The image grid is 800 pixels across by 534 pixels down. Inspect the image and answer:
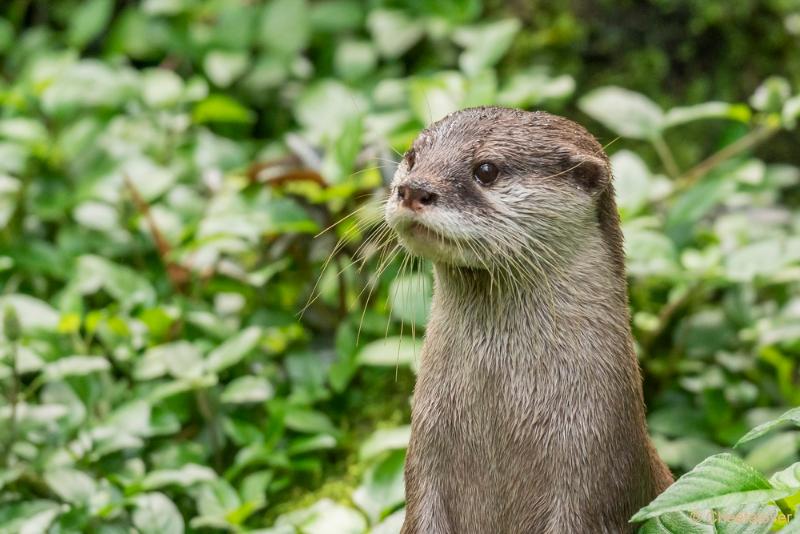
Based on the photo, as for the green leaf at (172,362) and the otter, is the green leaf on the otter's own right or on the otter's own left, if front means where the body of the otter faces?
on the otter's own right

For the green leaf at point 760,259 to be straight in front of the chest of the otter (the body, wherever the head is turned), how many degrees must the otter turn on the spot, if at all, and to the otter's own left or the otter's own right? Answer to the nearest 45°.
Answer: approximately 180°

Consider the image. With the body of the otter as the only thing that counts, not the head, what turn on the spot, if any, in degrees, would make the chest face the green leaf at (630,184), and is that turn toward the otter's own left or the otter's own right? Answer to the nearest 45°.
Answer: approximately 135° to the otter's own right

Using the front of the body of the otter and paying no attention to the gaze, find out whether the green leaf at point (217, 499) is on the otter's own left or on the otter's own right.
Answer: on the otter's own right

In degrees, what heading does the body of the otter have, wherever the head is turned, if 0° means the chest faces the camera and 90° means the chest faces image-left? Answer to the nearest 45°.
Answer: approximately 45°

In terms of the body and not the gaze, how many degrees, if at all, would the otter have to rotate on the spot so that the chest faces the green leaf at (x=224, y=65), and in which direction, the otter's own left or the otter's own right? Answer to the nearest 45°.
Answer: approximately 90° to the otter's own right

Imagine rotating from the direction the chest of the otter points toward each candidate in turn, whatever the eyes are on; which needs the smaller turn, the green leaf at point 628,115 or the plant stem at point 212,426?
the plant stem

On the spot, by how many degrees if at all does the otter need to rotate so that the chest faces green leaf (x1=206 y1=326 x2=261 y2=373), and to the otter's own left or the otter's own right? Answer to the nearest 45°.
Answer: approximately 90° to the otter's own right

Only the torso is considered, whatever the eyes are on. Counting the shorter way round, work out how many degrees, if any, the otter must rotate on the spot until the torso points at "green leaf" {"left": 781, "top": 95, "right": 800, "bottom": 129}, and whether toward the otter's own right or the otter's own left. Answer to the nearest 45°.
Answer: approximately 180°
